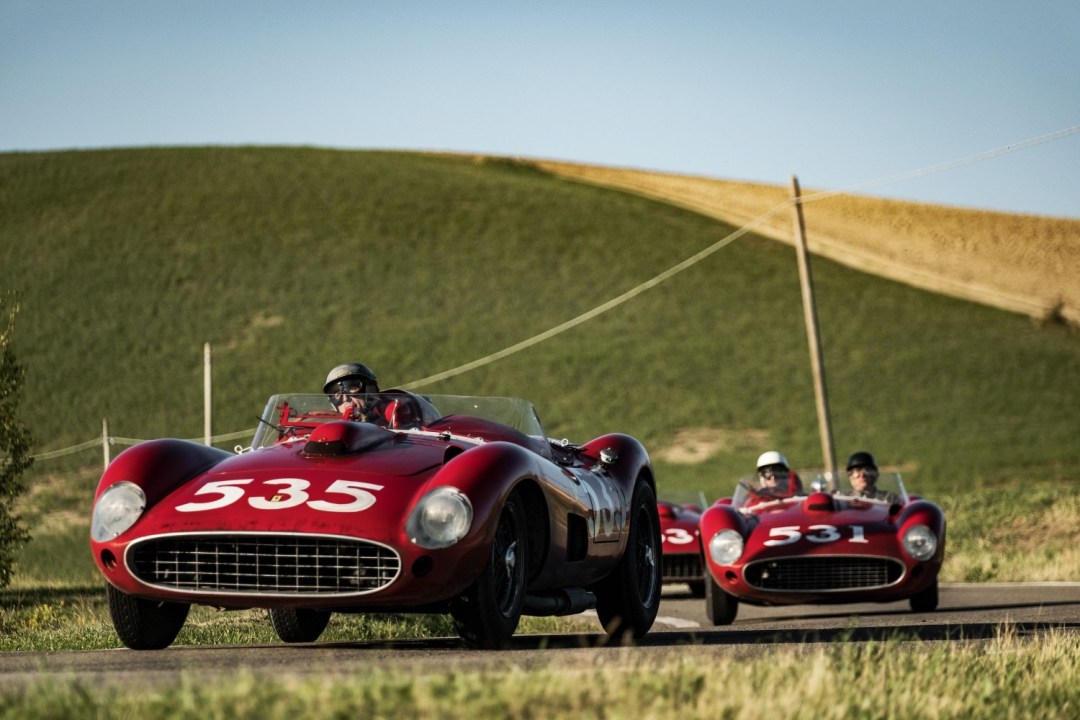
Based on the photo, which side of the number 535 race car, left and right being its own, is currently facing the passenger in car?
back

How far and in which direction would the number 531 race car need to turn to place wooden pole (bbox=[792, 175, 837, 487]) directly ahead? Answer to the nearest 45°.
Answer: approximately 180°

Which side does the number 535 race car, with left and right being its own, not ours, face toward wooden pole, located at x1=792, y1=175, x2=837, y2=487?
back

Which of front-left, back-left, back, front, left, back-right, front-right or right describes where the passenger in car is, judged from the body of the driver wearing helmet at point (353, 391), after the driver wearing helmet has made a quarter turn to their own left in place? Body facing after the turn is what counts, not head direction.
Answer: left

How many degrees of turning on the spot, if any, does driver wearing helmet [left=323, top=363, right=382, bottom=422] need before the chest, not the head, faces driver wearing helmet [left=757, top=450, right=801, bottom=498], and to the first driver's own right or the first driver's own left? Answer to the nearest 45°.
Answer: approximately 180°

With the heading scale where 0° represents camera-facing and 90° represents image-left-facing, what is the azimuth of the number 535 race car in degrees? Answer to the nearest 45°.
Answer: approximately 45°

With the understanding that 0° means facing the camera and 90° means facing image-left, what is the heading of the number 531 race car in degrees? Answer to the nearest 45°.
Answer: approximately 0°

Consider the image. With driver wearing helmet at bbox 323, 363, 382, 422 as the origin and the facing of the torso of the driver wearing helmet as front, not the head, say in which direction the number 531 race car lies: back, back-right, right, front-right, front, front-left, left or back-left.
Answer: back

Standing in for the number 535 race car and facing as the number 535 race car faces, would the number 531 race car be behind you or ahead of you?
behind

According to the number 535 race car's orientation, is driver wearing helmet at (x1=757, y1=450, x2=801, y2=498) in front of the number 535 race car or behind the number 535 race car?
behind

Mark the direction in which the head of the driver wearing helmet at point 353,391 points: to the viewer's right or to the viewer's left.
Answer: to the viewer's left

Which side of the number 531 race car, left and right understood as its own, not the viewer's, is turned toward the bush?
right

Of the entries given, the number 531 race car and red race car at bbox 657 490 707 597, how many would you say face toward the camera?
2
